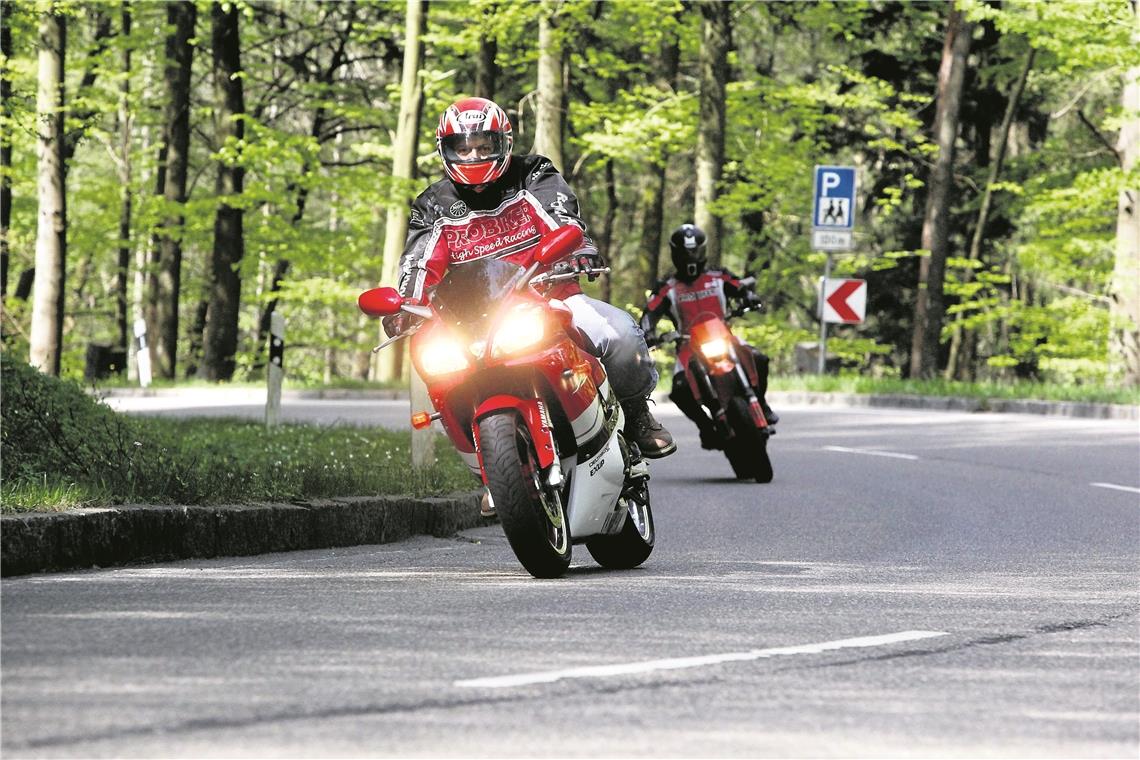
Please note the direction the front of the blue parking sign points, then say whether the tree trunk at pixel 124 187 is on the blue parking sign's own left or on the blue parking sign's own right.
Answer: on the blue parking sign's own right

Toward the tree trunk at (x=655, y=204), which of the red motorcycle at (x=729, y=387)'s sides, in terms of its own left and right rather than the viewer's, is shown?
back

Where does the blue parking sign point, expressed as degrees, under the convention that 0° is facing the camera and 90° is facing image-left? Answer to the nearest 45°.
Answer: approximately 0°

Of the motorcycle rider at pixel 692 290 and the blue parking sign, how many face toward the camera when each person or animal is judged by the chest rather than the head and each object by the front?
2

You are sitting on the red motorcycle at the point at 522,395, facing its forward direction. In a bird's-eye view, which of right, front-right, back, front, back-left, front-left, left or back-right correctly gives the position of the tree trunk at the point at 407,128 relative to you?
back-right

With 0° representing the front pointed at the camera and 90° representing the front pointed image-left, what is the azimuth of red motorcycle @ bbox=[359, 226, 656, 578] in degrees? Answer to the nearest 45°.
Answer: approximately 45°

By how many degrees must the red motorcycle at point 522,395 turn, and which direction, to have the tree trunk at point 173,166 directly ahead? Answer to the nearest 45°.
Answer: approximately 135° to its right

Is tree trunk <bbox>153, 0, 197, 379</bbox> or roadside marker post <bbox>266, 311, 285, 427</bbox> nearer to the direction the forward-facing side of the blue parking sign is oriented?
the roadside marker post

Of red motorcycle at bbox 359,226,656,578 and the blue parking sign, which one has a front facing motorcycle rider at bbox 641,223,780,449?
the blue parking sign

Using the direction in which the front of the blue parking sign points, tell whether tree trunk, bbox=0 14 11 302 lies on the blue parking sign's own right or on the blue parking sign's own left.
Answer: on the blue parking sign's own right

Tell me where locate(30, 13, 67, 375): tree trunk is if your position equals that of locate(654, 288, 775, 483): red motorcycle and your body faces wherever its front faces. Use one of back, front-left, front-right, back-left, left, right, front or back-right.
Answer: back-right
